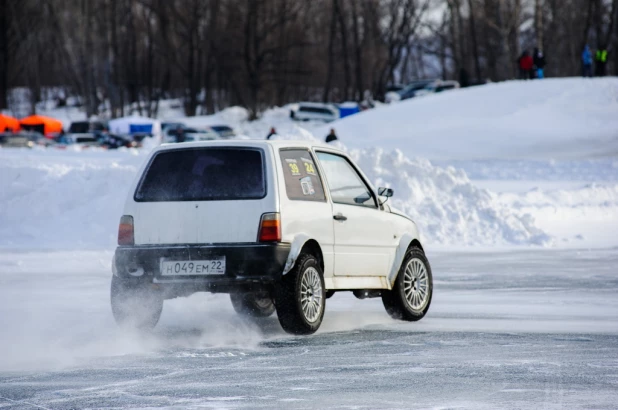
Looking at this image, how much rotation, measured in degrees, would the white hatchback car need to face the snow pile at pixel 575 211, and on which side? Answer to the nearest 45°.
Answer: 0° — it already faces it

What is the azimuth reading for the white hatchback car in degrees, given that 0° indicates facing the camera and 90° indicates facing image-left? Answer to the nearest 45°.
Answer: approximately 225°

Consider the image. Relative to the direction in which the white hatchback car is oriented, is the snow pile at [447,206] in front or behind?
in front
